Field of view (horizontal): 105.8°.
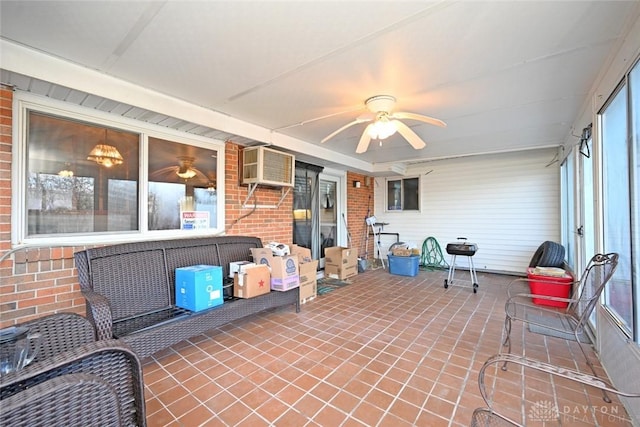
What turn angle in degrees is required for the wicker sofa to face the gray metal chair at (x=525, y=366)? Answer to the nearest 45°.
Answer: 0° — it already faces it

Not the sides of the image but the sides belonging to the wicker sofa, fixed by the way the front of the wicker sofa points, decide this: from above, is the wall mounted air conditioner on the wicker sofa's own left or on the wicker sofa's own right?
on the wicker sofa's own left

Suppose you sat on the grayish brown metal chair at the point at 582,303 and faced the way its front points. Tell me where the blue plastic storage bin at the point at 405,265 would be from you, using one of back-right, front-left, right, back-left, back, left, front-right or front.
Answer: front-right

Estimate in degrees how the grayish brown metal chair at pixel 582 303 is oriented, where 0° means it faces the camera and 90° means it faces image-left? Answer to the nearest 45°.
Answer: approximately 90°

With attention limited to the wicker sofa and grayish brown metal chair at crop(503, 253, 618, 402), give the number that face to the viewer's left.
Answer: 1

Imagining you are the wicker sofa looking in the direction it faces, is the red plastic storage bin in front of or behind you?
in front

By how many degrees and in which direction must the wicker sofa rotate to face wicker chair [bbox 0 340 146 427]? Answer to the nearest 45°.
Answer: approximately 45° to its right

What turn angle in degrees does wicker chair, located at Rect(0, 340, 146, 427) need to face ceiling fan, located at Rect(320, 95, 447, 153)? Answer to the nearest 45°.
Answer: approximately 45° to its left

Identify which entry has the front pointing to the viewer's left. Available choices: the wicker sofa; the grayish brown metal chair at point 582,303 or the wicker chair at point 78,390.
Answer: the grayish brown metal chair

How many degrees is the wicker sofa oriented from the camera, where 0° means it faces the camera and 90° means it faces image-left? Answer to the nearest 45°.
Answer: approximately 315°

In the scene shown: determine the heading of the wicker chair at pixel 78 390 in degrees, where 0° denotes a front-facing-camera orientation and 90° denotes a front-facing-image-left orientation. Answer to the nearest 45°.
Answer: approximately 315°

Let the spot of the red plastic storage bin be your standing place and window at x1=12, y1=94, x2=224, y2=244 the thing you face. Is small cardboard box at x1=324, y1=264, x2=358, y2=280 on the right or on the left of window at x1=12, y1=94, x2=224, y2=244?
right

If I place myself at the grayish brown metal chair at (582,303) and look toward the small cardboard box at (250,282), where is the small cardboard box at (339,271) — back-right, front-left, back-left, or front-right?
front-right

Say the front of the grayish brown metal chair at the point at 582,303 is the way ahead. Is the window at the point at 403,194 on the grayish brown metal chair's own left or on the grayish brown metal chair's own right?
on the grayish brown metal chair's own right

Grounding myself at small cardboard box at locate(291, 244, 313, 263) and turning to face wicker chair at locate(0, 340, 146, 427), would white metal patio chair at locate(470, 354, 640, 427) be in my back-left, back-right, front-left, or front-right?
front-left

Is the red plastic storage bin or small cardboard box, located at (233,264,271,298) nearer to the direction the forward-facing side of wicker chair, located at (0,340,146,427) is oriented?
the red plastic storage bin
